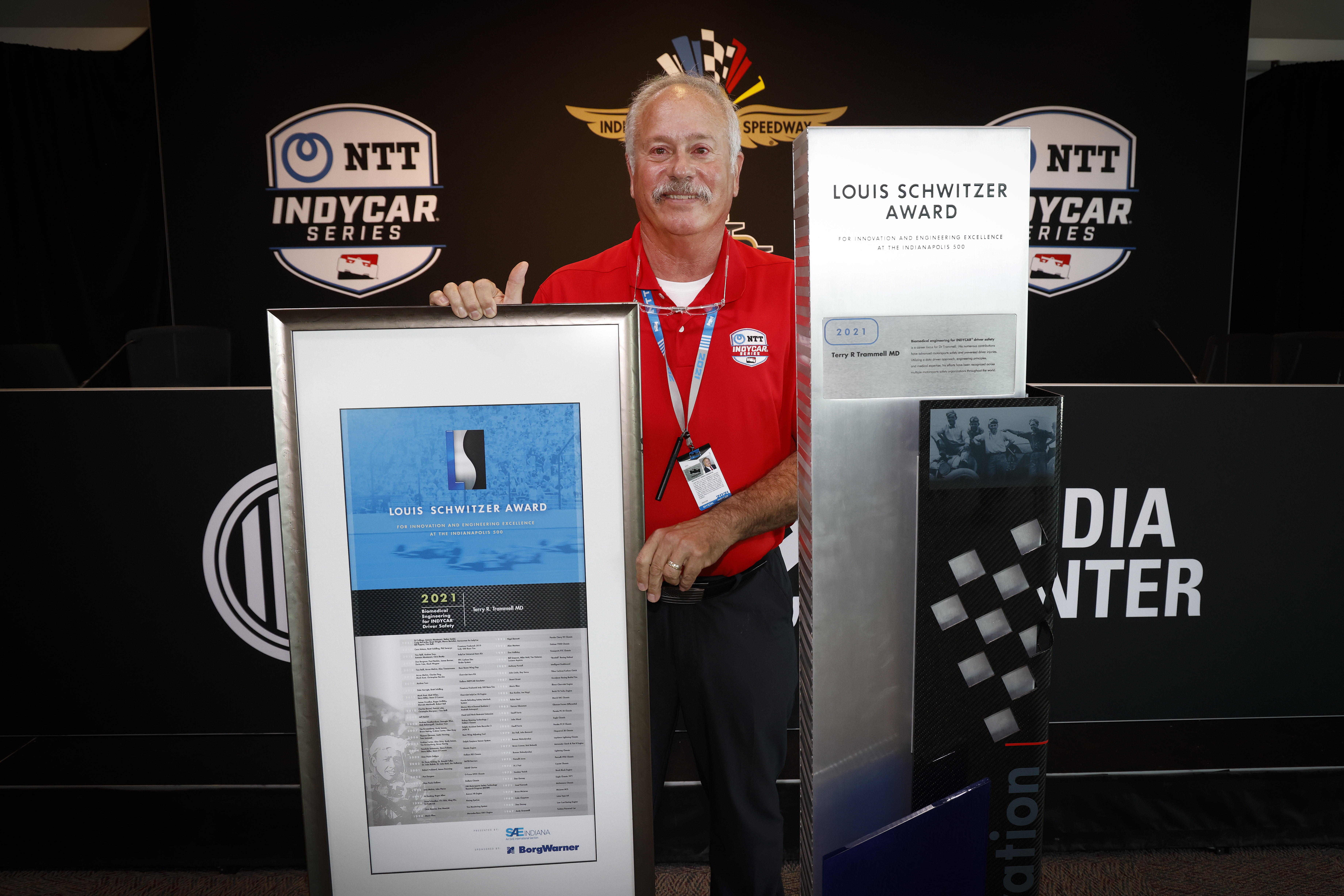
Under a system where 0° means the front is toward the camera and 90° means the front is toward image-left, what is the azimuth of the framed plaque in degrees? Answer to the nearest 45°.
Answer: approximately 0°

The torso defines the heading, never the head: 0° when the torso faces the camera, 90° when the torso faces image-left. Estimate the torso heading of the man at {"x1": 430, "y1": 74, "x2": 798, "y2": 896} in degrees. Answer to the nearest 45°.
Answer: approximately 0°
